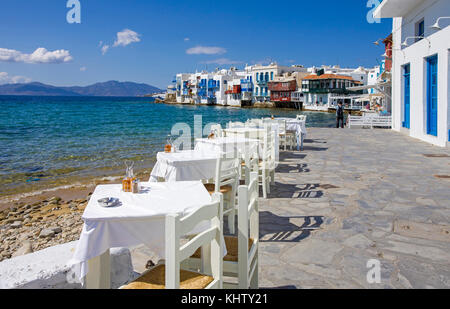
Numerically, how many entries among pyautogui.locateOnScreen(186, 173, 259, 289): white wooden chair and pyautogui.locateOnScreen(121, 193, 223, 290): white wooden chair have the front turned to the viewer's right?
0

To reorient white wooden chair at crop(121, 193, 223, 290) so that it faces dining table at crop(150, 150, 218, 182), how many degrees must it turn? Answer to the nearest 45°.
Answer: approximately 45° to its right

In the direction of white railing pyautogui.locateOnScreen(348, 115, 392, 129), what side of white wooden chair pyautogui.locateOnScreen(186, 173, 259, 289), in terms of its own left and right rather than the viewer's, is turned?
right

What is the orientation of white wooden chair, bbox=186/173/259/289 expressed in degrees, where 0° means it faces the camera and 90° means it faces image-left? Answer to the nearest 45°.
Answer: approximately 90°

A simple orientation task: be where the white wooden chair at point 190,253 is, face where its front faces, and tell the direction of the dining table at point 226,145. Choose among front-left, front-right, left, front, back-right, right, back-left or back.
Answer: front-right

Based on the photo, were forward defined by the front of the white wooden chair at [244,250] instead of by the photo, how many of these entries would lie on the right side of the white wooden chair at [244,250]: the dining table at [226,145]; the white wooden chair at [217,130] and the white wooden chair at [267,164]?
3

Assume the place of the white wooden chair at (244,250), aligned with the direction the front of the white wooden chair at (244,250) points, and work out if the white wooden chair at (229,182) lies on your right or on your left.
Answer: on your right

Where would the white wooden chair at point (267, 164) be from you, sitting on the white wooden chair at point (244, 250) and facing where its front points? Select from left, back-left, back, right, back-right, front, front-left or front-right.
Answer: right

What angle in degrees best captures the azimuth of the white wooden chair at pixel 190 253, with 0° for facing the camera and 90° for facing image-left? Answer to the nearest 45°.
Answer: approximately 135°

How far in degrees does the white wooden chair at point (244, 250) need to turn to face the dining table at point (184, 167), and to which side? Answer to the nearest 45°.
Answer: approximately 90° to its right

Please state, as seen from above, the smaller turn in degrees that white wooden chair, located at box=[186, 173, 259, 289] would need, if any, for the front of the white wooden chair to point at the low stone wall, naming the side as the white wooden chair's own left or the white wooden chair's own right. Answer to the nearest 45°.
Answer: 0° — it already faces it
